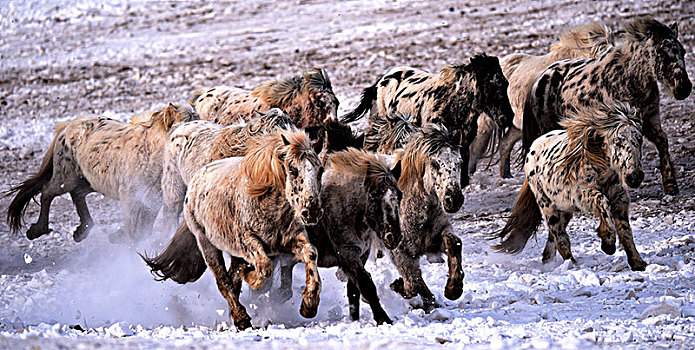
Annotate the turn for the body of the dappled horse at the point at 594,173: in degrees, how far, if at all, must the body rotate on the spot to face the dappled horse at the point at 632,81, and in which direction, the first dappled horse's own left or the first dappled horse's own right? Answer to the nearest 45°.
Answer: approximately 135° to the first dappled horse's own left

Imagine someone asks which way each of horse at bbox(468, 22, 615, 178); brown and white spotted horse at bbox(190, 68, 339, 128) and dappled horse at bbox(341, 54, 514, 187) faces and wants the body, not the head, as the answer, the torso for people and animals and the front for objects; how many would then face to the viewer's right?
3

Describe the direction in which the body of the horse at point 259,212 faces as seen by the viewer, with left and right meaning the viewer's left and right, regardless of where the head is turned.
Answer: facing the viewer and to the right of the viewer

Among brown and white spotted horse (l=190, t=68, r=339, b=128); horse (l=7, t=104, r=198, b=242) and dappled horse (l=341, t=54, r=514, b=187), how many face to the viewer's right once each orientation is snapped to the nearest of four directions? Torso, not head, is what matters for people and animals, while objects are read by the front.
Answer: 3

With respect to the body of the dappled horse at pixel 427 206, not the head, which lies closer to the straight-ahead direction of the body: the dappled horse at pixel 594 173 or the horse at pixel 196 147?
the dappled horse

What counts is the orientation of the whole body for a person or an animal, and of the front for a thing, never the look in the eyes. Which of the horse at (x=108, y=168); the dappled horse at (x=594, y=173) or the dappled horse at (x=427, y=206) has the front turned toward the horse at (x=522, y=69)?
the horse at (x=108, y=168)

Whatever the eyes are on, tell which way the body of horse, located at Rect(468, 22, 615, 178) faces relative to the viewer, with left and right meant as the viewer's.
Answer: facing to the right of the viewer

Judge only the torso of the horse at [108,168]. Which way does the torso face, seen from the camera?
to the viewer's right

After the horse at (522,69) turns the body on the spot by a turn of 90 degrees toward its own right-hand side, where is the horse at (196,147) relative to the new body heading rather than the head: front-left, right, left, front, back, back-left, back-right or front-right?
front-right

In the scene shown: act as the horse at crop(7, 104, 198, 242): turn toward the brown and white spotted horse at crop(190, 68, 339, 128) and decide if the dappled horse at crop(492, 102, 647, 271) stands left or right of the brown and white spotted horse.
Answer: right

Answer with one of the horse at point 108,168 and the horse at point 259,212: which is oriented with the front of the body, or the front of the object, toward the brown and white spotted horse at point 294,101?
the horse at point 108,168

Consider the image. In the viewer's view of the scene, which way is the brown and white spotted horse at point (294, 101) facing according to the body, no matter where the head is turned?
to the viewer's right

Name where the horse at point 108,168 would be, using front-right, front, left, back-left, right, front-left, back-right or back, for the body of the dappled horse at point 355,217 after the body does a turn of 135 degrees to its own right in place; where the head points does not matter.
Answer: front-right

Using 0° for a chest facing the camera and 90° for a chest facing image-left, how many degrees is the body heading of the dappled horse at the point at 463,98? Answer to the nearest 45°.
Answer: approximately 270°

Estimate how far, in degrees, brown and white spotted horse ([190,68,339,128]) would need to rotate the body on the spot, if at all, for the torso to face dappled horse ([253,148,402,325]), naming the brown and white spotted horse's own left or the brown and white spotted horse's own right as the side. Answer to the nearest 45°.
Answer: approximately 90° to the brown and white spotted horse's own right
